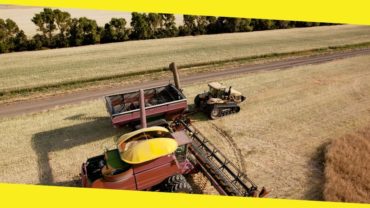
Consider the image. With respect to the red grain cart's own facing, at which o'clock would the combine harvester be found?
The combine harvester is roughly at 3 o'clock from the red grain cart.

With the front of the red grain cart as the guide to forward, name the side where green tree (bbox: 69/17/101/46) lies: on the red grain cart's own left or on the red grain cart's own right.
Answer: on the red grain cart's own left

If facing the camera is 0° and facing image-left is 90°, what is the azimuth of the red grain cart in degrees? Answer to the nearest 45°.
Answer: approximately 270°

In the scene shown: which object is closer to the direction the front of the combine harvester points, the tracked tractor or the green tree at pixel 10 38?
the tracked tractor

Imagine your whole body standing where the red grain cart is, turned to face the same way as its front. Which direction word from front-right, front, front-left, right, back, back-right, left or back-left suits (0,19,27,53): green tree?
back-left

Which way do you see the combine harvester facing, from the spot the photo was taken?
facing away from the viewer and to the right of the viewer

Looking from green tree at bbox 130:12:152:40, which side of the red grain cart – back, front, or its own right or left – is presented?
left

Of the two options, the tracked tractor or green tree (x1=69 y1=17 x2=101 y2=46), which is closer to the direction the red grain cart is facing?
the tracked tractor

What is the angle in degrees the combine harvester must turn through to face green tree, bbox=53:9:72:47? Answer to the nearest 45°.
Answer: approximately 90° to its left

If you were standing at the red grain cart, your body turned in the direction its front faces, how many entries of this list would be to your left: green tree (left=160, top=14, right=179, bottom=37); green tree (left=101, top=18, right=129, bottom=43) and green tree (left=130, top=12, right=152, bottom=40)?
3

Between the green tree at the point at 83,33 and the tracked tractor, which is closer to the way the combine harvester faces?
the tracked tractor
